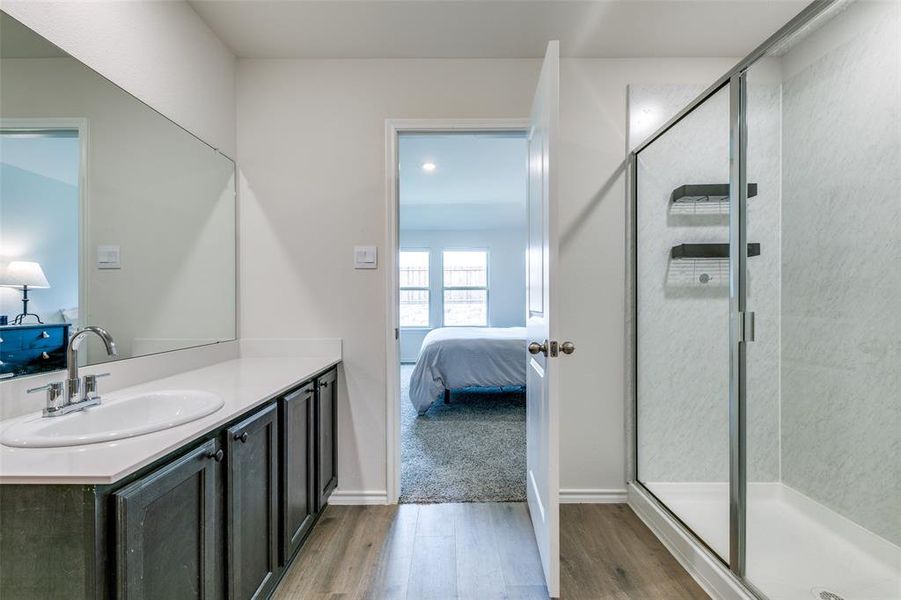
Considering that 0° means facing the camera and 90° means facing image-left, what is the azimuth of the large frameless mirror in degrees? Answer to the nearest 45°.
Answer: approximately 315°

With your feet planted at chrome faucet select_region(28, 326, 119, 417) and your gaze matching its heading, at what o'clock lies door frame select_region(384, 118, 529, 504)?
The door frame is roughly at 10 o'clock from the chrome faucet.

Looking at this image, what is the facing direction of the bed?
to the viewer's left

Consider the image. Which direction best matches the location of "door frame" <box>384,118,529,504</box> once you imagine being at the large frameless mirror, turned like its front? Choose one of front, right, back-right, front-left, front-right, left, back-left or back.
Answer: front-left

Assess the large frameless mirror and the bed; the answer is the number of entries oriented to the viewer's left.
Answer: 1

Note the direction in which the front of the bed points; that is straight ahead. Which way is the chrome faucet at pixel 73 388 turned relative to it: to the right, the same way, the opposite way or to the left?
the opposite way

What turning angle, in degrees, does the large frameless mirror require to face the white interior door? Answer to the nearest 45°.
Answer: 0° — it already faces it

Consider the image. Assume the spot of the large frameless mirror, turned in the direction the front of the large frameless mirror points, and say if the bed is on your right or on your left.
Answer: on your left

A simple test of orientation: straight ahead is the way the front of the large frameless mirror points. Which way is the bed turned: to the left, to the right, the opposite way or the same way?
the opposite way

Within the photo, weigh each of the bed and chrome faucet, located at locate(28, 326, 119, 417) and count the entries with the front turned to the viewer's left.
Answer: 1
